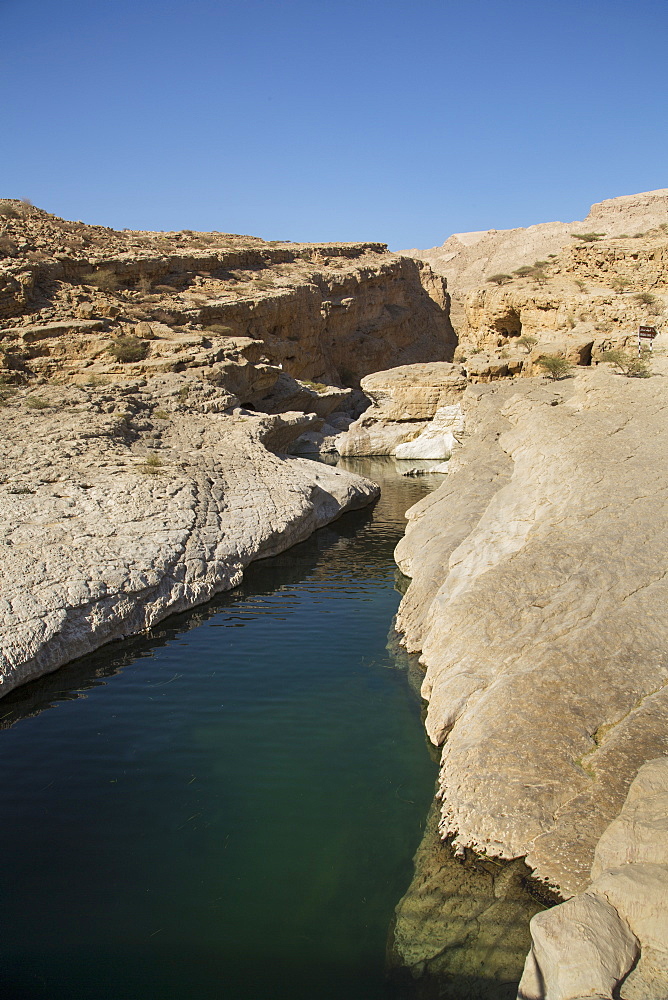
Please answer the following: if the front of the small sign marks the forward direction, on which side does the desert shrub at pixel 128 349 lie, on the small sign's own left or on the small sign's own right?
on the small sign's own right

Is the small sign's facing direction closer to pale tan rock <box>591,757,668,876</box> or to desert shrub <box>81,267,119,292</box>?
the pale tan rock

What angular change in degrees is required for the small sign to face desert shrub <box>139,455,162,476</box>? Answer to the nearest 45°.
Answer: approximately 45° to its right

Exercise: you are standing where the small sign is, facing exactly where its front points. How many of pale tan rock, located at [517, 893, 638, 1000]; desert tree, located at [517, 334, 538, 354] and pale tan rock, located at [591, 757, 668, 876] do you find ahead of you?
2

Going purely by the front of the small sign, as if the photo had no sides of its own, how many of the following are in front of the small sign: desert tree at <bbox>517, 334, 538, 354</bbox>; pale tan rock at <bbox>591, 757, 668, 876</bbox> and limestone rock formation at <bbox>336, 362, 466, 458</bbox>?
1

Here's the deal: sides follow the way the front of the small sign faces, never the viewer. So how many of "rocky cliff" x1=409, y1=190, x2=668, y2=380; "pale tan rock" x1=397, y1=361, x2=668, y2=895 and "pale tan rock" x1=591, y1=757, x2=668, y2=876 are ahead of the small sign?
2

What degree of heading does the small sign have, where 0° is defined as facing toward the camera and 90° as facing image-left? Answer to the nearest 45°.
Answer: approximately 0°

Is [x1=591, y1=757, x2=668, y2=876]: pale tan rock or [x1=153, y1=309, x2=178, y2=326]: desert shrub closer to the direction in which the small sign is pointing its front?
the pale tan rock

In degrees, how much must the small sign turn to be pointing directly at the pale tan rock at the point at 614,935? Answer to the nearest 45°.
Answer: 0° — it already faces it

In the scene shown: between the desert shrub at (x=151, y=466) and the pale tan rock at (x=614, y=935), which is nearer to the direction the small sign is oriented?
the pale tan rock
